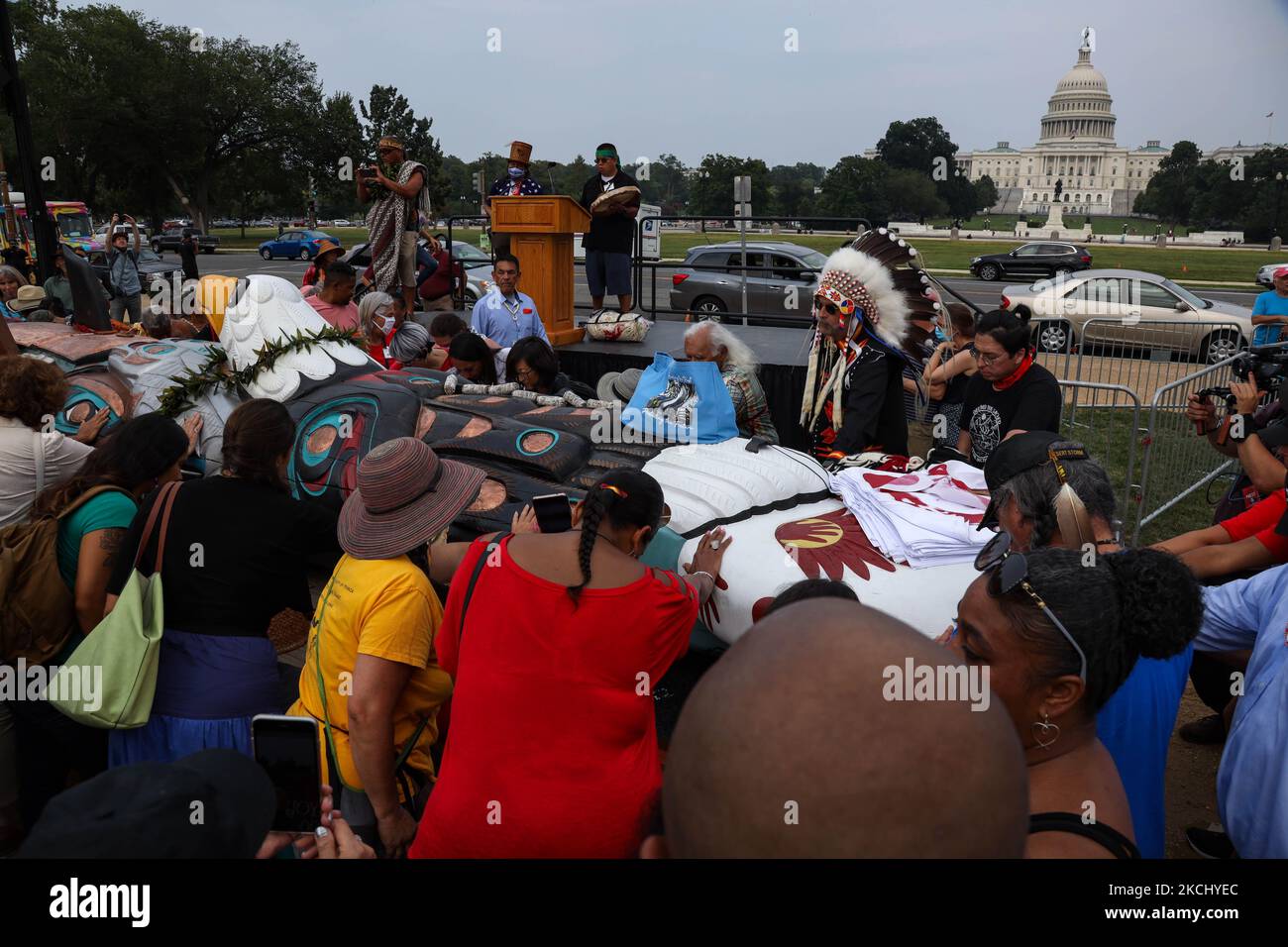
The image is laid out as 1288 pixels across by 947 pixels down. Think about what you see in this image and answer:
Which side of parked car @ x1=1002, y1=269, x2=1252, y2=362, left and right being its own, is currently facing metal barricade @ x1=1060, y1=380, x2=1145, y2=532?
right

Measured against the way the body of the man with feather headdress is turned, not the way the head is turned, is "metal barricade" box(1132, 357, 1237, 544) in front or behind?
behind

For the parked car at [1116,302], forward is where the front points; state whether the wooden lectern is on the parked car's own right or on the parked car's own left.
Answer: on the parked car's own right

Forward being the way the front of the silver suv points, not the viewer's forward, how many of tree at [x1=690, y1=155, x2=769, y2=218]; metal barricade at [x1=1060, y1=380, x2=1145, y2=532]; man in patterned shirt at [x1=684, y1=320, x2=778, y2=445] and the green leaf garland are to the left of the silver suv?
1

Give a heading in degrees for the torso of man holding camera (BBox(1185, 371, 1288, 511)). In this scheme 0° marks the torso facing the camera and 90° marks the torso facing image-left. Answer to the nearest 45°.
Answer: approximately 90°

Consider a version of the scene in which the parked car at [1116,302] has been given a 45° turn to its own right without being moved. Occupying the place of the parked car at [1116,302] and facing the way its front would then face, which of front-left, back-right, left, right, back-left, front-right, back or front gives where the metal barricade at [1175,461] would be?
front-right

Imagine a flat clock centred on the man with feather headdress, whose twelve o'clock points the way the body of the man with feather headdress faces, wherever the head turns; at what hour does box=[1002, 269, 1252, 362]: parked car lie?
The parked car is roughly at 5 o'clock from the man with feather headdress.

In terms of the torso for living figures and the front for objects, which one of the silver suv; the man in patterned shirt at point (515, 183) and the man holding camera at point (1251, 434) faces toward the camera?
the man in patterned shirt

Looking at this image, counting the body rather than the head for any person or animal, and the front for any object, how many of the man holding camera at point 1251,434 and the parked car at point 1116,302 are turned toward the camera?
0

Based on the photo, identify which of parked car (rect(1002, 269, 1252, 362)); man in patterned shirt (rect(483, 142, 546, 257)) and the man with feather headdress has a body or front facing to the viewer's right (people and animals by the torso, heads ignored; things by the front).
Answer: the parked car

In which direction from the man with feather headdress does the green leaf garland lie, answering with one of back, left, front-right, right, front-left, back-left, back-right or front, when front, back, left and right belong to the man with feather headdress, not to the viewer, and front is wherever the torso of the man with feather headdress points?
front-right

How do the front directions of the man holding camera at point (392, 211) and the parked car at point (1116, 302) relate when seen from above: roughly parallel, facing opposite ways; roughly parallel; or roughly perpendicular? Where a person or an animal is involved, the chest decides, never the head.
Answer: roughly perpendicular

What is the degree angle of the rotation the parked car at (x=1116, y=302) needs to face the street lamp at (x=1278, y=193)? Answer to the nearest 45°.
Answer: approximately 90° to its left

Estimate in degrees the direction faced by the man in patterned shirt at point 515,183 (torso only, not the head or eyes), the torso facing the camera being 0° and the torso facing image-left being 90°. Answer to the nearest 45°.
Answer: approximately 0°
